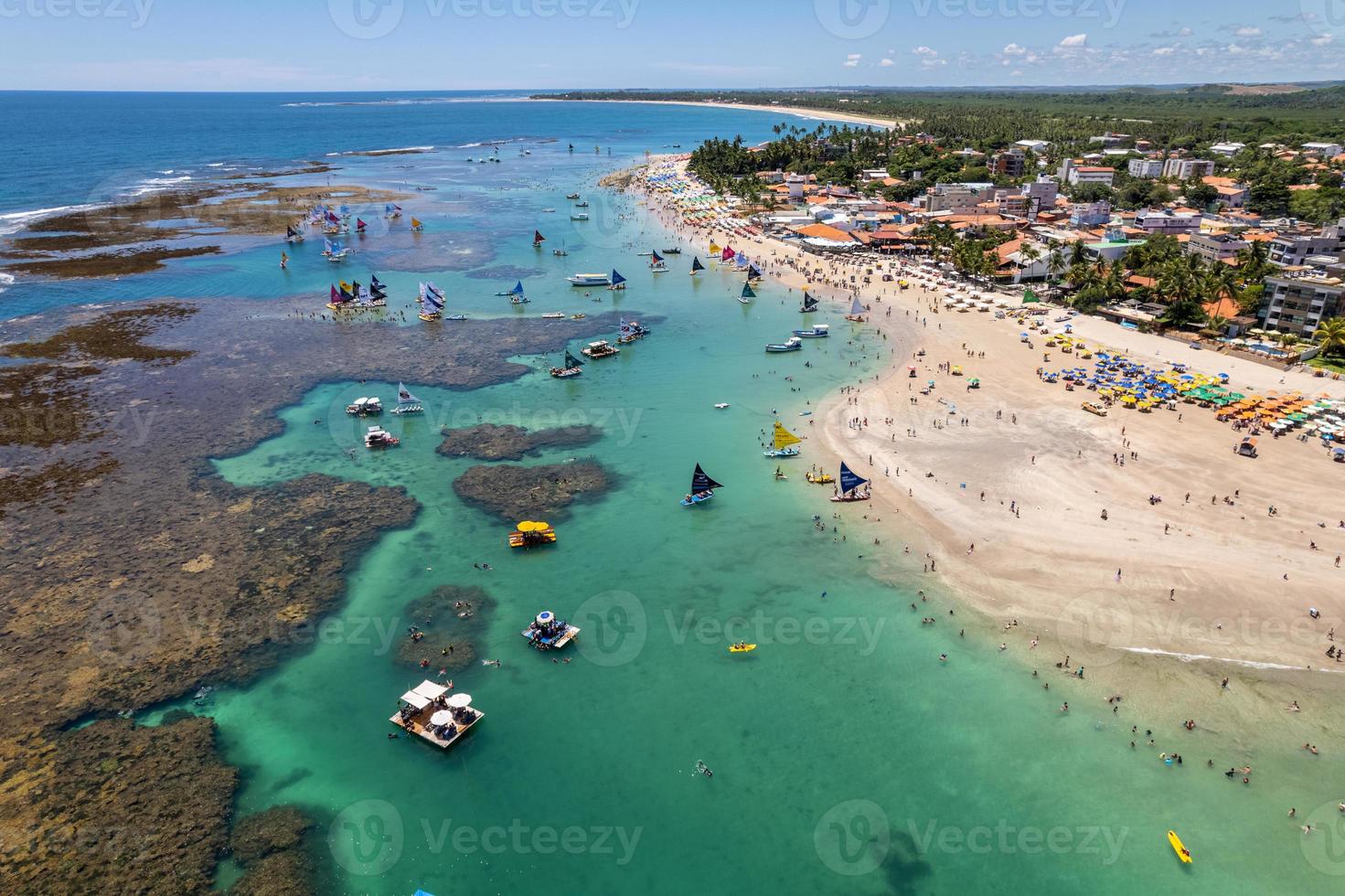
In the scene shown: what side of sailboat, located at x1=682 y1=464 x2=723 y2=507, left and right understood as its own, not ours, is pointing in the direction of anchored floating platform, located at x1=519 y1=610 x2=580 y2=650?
front

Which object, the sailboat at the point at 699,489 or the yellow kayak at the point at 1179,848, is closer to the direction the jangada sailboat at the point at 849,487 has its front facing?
the sailboat

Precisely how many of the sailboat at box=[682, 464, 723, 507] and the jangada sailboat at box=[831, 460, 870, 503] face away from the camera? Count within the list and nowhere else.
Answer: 0

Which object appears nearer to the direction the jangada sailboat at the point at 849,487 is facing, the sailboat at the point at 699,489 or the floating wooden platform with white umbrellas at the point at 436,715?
the sailboat

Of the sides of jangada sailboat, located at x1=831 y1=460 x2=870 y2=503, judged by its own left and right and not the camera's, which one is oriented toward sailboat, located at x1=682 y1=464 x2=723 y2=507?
front

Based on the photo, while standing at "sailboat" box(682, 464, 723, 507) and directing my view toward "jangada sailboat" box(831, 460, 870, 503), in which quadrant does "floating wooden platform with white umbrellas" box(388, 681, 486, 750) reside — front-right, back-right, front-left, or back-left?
back-right

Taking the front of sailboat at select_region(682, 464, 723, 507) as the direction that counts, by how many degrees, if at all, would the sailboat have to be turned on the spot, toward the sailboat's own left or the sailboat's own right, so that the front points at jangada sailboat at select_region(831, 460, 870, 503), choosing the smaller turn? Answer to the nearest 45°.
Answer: approximately 135° to the sailboat's own left

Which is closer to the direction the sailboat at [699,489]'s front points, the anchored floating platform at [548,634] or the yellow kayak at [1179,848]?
the anchored floating platform

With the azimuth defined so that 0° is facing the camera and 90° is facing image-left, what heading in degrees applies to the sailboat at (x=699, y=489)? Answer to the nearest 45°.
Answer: approximately 45°

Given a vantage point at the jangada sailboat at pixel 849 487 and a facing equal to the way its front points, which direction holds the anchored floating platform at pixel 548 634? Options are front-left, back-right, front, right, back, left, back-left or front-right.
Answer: front-left

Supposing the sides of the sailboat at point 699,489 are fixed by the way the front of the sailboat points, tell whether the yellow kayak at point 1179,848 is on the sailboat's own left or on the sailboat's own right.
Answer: on the sailboat's own left

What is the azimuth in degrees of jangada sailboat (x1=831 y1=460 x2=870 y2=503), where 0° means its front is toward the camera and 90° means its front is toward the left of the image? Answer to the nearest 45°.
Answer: approximately 90°

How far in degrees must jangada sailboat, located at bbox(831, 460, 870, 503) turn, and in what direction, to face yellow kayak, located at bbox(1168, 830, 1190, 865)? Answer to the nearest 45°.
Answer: approximately 135° to its left

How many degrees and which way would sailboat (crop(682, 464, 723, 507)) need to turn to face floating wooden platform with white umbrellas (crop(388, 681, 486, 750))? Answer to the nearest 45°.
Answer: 0° — it already faces it
